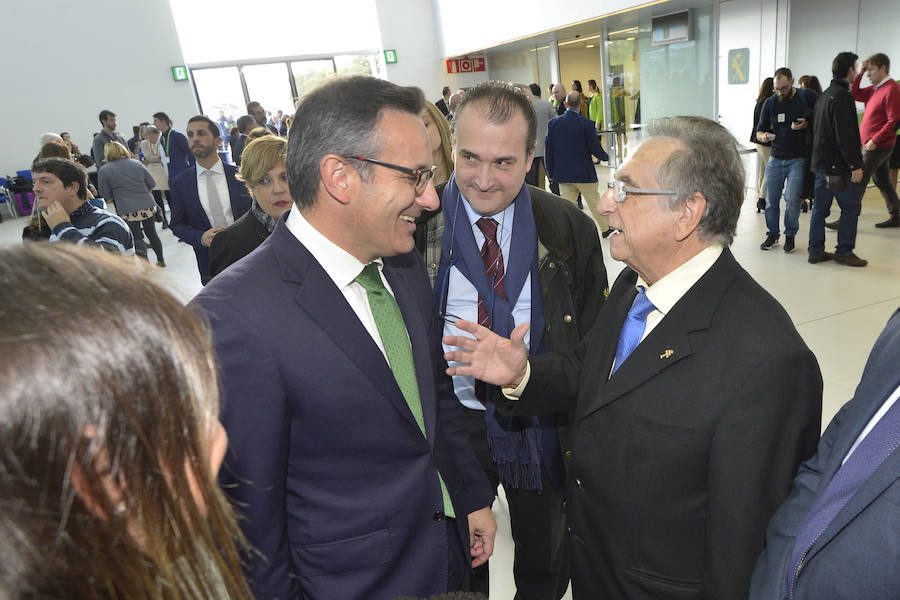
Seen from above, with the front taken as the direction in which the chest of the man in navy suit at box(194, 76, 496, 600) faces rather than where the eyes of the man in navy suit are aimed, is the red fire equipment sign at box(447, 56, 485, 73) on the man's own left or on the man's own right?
on the man's own left

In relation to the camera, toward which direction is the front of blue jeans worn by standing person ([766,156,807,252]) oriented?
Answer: toward the camera

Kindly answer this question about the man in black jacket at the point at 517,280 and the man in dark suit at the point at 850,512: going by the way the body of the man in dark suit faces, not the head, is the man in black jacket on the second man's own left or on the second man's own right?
on the second man's own right

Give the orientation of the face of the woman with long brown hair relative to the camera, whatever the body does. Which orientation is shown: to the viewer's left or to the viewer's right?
to the viewer's right

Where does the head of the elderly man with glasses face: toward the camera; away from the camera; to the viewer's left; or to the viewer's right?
to the viewer's left

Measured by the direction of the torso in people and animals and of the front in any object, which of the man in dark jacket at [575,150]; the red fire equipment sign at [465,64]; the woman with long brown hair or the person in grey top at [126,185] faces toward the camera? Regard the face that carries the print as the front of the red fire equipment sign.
the red fire equipment sign

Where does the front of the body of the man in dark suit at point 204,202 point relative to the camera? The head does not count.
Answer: toward the camera

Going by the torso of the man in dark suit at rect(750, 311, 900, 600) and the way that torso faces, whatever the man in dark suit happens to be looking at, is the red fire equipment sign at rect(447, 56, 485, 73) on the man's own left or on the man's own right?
on the man's own right

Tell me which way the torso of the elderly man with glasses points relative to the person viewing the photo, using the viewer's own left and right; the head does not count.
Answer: facing the viewer and to the left of the viewer

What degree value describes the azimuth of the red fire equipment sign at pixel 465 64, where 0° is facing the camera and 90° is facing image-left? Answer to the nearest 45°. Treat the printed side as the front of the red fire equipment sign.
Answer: approximately 0°

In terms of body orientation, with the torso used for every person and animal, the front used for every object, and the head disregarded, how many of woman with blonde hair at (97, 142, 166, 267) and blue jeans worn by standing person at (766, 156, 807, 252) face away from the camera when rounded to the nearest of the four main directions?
1

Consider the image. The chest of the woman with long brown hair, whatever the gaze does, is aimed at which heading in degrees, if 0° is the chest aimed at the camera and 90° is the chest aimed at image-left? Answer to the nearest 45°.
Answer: approximately 225°

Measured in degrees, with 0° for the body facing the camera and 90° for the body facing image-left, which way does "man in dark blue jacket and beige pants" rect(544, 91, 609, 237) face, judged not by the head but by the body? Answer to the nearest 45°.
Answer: approximately 180°

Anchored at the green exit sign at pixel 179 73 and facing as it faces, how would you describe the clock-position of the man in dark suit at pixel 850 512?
The man in dark suit is roughly at 12 o'clock from the green exit sign.

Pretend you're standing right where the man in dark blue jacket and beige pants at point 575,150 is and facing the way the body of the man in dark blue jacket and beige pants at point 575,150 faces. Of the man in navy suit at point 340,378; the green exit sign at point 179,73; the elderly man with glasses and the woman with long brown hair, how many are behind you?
3
